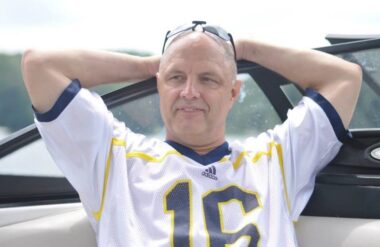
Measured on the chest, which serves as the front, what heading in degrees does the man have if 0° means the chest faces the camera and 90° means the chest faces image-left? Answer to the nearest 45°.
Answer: approximately 0°
